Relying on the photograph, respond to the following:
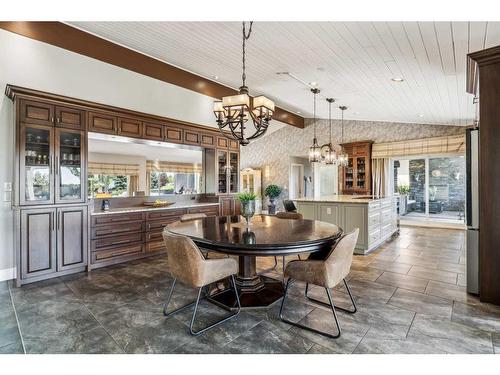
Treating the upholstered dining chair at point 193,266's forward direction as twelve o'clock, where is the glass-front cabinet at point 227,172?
The glass-front cabinet is roughly at 11 o'clock from the upholstered dining chair.

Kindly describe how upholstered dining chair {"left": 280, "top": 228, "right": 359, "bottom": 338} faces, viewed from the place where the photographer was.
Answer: facing away from the viewer and to the left of the viewer

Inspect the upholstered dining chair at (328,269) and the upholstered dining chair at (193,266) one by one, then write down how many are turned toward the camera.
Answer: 0

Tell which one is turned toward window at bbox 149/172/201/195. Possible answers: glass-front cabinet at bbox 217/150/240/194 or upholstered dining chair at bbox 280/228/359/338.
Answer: the upholstered dining chair

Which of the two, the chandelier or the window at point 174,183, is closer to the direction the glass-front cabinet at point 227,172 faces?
the chandelier

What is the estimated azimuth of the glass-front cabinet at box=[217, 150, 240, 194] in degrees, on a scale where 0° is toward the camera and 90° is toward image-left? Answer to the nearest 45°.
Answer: approximately 315°

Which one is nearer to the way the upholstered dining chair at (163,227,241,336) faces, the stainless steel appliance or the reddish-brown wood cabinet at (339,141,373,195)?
the reddish-brown wood cabinet

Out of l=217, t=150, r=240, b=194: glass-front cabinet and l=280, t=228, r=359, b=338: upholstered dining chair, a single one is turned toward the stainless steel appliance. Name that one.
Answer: the glass-front cabinet

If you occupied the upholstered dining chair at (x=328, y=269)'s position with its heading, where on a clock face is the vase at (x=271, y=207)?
The vase is roughly at 1 o'clock from the upholstered dining chair.

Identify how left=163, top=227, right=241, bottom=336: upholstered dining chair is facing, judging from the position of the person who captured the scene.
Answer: facing away from the viewer and to the right of the viewer

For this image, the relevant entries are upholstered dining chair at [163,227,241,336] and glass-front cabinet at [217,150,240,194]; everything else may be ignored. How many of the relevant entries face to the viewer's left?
0

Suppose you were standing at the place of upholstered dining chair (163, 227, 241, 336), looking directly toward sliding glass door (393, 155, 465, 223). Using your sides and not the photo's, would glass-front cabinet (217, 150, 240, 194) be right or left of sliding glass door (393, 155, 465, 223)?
left

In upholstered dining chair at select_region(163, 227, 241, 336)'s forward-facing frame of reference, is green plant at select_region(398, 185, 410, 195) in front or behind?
in front

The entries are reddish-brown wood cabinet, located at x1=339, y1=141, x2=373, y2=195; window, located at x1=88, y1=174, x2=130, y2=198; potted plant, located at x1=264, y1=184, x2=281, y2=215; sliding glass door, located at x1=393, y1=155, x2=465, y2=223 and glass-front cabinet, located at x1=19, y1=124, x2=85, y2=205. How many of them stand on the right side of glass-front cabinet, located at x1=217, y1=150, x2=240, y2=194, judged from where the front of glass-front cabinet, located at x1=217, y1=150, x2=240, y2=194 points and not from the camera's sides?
2

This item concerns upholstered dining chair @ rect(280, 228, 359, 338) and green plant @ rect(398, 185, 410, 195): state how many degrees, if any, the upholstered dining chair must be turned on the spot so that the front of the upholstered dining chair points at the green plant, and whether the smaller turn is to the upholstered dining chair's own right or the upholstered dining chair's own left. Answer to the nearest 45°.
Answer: approximately 45° to the upholstered dining chair's own right

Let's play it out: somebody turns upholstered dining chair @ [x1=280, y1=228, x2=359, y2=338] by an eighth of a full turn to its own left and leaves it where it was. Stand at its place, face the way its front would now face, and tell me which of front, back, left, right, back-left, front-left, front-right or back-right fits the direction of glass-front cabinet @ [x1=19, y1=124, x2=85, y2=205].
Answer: front

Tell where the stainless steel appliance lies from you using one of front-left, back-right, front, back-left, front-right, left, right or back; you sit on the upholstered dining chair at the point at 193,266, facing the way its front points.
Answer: front-right
